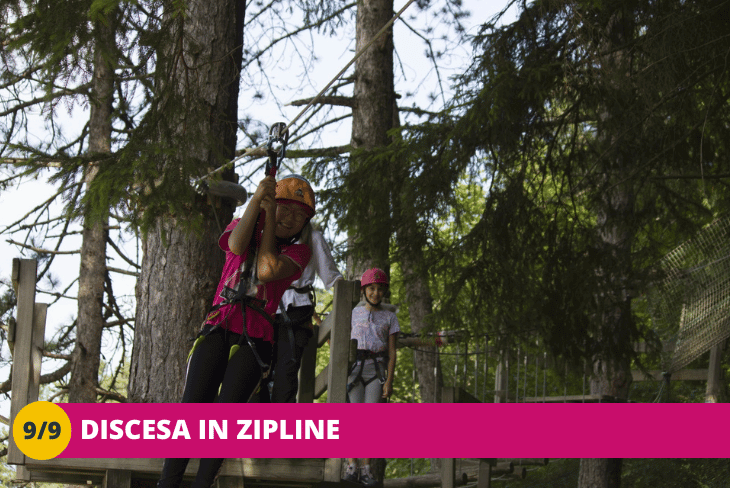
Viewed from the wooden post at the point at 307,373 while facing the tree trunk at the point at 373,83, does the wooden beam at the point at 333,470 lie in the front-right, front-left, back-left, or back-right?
back-right

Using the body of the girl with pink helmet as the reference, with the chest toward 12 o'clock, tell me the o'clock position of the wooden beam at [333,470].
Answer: The wooden beam is roughly at 12 o'clock from the girl with pink helmet.

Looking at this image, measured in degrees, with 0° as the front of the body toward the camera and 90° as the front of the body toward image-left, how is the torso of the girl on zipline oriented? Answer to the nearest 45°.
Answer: approximately 0°

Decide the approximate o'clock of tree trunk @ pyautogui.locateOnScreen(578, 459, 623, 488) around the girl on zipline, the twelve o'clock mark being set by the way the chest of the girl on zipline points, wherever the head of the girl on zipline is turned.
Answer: The tree trunk is roughly at 7 o'clock from the girl on zipline.

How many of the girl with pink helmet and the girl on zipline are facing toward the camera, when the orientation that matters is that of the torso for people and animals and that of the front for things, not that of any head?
2

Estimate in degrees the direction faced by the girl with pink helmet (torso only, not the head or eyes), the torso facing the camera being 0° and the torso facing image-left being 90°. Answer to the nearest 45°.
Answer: approximately 0°

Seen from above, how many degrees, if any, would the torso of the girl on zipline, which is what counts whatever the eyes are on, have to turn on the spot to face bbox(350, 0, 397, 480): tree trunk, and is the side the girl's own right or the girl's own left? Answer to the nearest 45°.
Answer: approximately 180°
